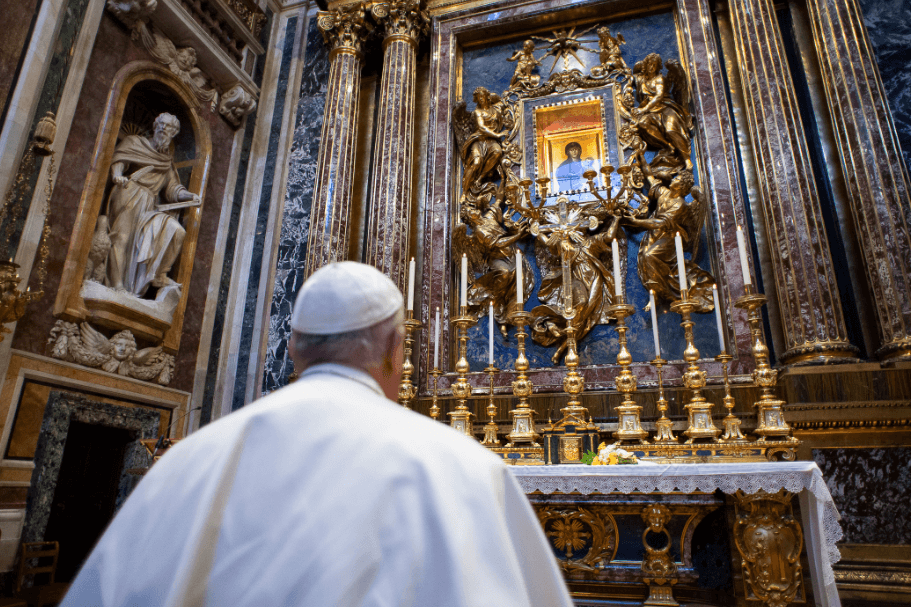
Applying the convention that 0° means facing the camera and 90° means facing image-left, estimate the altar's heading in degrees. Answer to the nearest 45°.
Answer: approximately 0°

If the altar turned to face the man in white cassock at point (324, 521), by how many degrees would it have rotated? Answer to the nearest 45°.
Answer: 0° — it already faces them

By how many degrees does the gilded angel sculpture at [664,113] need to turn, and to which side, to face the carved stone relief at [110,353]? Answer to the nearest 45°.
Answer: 0° — it already faces it

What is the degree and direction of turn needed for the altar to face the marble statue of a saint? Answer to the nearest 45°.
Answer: approximately 90° to its right

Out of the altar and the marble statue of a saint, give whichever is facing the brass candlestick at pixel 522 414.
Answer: the marble statue of a saint

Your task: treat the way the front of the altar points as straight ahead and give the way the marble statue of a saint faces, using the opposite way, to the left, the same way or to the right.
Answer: to the left

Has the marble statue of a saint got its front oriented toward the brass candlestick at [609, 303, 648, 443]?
yes

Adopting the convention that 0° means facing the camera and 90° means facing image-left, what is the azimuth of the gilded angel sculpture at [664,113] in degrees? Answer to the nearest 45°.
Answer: approximately 45°

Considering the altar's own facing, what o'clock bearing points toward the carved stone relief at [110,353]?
The carved stone relief is roughly at 3 o'clock from the altar.

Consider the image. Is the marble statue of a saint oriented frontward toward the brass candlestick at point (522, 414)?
yes
